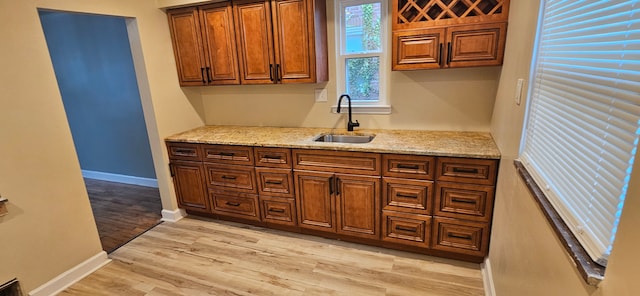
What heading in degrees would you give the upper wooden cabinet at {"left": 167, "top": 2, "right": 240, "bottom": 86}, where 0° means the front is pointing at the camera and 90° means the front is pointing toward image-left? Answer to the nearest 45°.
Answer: approximately 45°

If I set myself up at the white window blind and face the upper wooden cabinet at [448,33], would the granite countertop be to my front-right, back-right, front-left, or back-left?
front-left

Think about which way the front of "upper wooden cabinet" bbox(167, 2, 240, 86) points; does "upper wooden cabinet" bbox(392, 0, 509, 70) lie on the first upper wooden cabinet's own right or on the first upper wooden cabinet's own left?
on the first upper wooden cabinet's own left

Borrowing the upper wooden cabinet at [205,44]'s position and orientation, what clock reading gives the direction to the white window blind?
The white window blind is roughly at 10 o'clock from the upper wooden cabinet.

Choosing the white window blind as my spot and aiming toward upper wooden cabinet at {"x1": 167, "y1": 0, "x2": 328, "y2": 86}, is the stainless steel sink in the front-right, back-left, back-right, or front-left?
front-right

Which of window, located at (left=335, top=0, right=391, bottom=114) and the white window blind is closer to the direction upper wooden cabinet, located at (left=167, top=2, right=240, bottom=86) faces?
the white window blind

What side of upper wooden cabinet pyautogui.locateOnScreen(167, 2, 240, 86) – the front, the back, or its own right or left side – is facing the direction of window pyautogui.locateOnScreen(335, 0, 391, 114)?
left

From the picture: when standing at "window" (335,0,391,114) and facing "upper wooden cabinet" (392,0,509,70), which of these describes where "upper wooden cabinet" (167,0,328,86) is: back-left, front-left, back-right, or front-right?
back-right

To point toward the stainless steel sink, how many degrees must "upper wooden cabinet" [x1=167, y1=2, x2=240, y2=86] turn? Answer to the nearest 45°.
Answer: approximately 90° to its left

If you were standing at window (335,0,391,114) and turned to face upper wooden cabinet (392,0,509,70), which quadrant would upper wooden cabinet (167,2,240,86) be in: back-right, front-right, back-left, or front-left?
back-right
